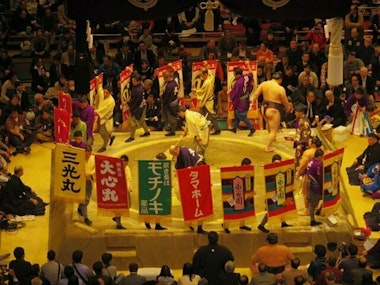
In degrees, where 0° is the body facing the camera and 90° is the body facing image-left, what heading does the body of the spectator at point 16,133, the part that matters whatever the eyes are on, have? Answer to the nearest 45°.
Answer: approximately 315°

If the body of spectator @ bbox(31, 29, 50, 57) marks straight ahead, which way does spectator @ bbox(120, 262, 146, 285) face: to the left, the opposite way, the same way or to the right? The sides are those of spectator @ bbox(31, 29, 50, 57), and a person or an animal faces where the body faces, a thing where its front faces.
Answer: the opposite way

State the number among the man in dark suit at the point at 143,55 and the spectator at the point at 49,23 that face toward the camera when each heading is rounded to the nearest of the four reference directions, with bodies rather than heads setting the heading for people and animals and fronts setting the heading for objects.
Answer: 2

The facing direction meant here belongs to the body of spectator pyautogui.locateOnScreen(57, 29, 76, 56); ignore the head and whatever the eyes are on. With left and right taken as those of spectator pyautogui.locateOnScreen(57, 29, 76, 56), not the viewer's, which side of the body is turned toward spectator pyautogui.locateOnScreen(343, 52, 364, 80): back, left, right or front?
left

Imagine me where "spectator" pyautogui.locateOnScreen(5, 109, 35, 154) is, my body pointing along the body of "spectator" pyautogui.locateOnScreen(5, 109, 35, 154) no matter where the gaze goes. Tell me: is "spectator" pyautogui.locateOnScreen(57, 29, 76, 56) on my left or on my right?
on my left

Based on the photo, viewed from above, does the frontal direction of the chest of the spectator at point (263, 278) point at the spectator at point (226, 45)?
yes

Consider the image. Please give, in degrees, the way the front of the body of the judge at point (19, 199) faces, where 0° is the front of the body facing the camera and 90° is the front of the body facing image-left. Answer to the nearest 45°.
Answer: approximately 270°
